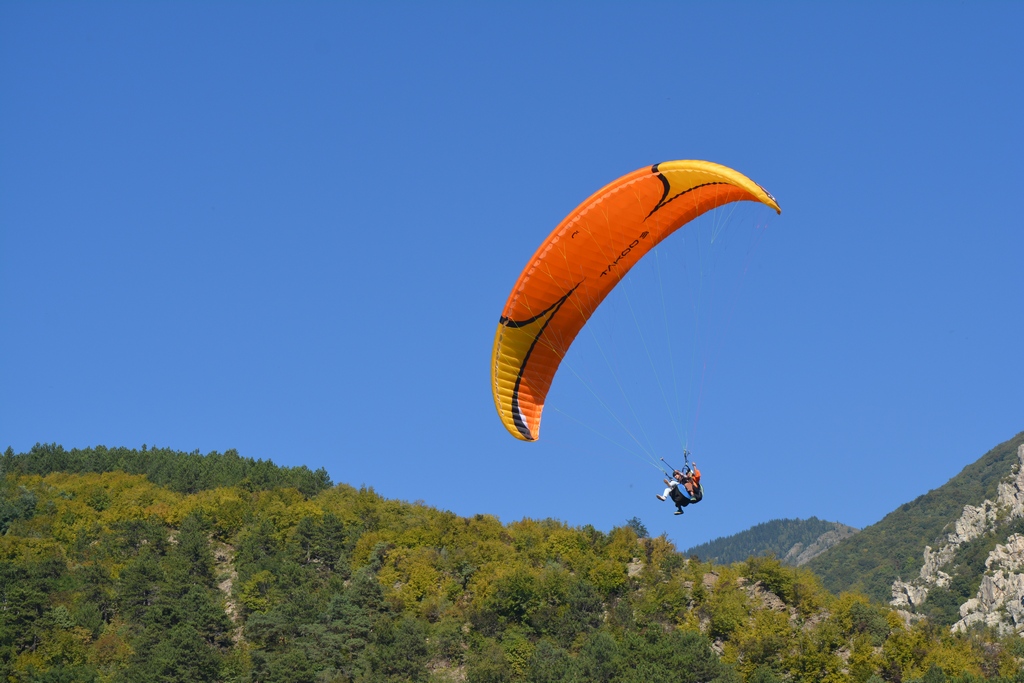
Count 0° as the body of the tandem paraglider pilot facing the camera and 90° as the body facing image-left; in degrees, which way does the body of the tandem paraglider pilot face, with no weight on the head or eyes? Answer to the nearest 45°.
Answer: approximately 45°
